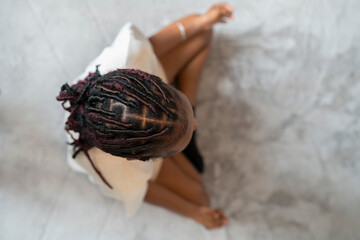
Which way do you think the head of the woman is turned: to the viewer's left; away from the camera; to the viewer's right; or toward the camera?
to the viewer's right

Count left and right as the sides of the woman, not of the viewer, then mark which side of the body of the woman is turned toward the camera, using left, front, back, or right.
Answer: right
